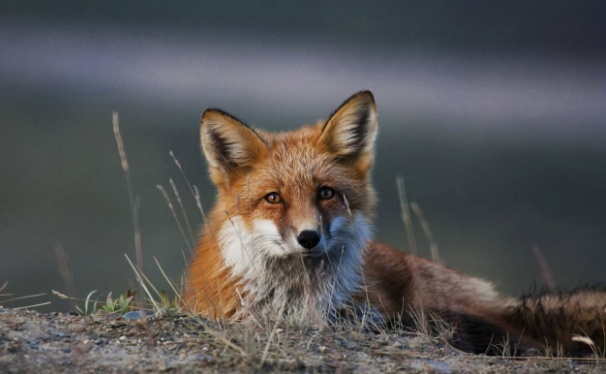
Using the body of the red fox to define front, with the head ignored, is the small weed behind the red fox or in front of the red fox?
in front

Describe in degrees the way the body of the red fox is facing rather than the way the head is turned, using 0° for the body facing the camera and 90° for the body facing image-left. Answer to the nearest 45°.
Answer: approximately 45°
